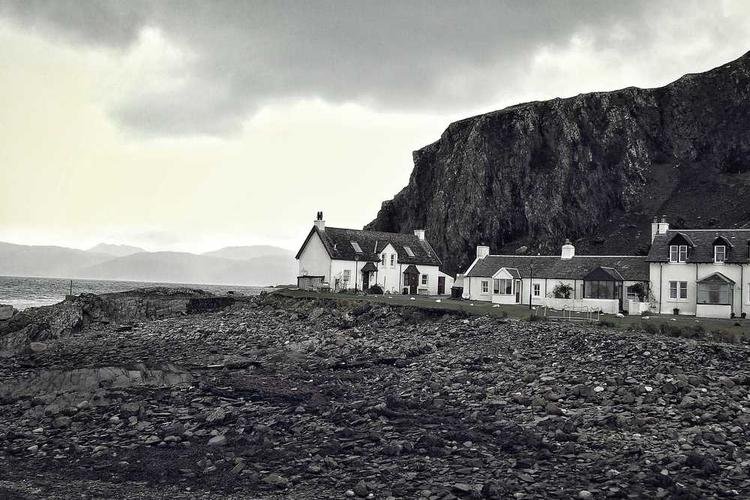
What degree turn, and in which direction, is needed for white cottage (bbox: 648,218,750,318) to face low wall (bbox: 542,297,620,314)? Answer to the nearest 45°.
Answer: approximately 45° to its right

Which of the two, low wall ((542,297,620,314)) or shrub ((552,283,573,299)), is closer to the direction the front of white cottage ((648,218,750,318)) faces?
the low wall

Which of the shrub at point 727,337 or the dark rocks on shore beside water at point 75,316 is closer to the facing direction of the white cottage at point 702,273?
the shrub

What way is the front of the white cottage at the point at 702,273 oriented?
toward the camera

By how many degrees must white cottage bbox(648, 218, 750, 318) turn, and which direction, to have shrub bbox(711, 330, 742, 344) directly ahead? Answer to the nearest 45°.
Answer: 0° — it already faces it

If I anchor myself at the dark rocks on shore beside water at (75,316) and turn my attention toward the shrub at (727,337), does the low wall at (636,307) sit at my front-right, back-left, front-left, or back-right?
front-left

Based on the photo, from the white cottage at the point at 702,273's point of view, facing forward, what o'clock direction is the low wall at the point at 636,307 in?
The low wall is roughly at 2 o'clock from the white cottage.

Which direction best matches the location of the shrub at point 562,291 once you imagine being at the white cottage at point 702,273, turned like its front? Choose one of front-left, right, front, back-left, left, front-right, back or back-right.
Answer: right

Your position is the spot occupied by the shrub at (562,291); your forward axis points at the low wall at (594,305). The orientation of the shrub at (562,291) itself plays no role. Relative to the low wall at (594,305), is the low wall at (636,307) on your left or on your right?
left

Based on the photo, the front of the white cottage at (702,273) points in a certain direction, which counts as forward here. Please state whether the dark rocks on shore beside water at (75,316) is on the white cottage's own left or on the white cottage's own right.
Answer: on the white cottage's own right

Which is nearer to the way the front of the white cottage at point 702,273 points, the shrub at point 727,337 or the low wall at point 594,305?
the shrub
